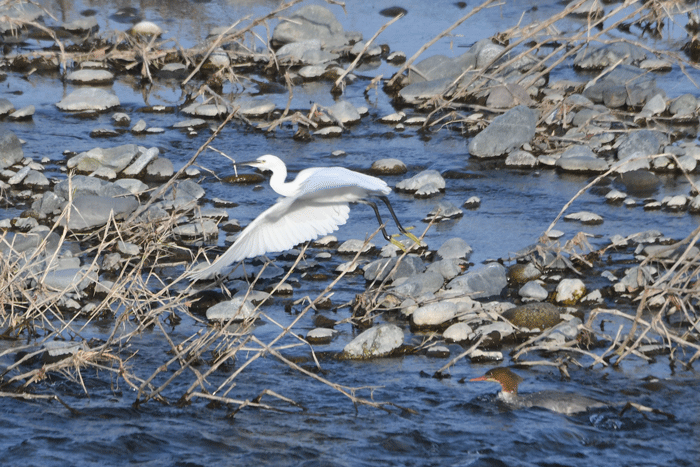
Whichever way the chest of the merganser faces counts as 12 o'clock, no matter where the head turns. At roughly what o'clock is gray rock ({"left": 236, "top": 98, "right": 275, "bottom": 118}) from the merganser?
The gray rock is roughly at 2 o'clock from the merganser.

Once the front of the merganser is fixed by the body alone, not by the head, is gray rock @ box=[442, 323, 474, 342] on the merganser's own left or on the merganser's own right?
on the merganser's own right

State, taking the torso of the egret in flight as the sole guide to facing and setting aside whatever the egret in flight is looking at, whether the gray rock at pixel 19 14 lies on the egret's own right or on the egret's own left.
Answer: on the egret's own right

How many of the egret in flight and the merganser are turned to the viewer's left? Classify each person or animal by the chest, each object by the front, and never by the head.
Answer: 2

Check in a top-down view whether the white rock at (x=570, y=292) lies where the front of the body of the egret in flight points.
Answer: no

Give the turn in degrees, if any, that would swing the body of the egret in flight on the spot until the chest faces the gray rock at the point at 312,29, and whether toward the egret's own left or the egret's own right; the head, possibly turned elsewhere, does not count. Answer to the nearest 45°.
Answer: approximately 90° to the egret's own right

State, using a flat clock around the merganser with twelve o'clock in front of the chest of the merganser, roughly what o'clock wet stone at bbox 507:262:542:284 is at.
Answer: The wet stone is roughly at 3 o'clock from the merganser.

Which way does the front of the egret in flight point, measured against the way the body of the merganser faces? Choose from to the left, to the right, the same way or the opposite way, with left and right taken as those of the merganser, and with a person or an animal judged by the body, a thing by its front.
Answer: the same way

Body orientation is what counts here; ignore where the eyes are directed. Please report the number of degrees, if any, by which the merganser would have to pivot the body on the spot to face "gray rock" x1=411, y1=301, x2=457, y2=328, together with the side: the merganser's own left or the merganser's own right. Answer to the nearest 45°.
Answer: approximately 45° to the merganser's own right

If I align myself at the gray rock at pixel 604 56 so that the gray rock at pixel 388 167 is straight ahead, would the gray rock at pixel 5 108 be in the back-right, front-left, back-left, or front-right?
front-right

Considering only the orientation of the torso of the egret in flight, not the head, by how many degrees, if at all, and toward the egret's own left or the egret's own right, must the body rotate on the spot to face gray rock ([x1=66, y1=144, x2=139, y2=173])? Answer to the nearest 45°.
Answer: approximately 45° to the egret's own right

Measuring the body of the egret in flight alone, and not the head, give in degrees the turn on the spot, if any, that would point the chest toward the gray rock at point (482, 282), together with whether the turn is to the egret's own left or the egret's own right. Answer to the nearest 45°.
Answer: approximately 180°

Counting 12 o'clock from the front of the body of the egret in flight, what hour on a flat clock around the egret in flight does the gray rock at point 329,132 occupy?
The gray rock is roughly at 3 o'clock from the egret in flight.

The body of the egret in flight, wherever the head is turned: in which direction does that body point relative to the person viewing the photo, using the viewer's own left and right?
facing to the left of the viewer

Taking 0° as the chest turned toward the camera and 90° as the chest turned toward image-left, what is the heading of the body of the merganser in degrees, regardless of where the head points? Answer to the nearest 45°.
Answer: approximately 90°

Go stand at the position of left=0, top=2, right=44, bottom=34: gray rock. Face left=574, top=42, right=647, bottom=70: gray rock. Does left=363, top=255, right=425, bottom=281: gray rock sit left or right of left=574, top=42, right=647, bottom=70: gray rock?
right

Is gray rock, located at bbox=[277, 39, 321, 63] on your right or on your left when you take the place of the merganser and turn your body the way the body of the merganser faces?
on your right
